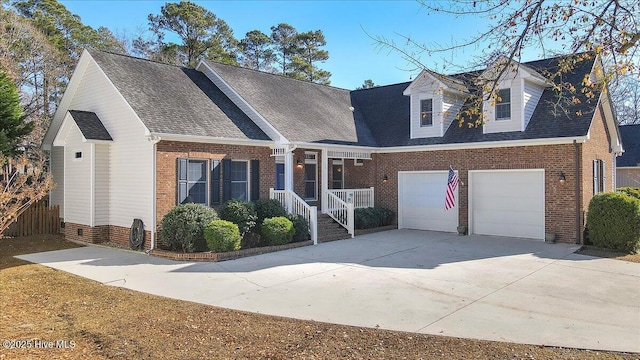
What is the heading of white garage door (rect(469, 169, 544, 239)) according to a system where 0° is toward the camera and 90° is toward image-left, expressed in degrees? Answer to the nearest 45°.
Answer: approximately 45°

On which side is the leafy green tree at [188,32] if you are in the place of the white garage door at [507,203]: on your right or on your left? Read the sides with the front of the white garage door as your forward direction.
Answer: on your right

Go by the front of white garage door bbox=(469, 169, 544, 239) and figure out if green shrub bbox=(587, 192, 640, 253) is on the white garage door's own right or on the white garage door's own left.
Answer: on the white garage door's own left

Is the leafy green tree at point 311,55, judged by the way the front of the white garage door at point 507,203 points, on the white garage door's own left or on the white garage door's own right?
on the white garage door's own right

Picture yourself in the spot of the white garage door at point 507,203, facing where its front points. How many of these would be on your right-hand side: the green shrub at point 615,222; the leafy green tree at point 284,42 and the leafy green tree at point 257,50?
2
